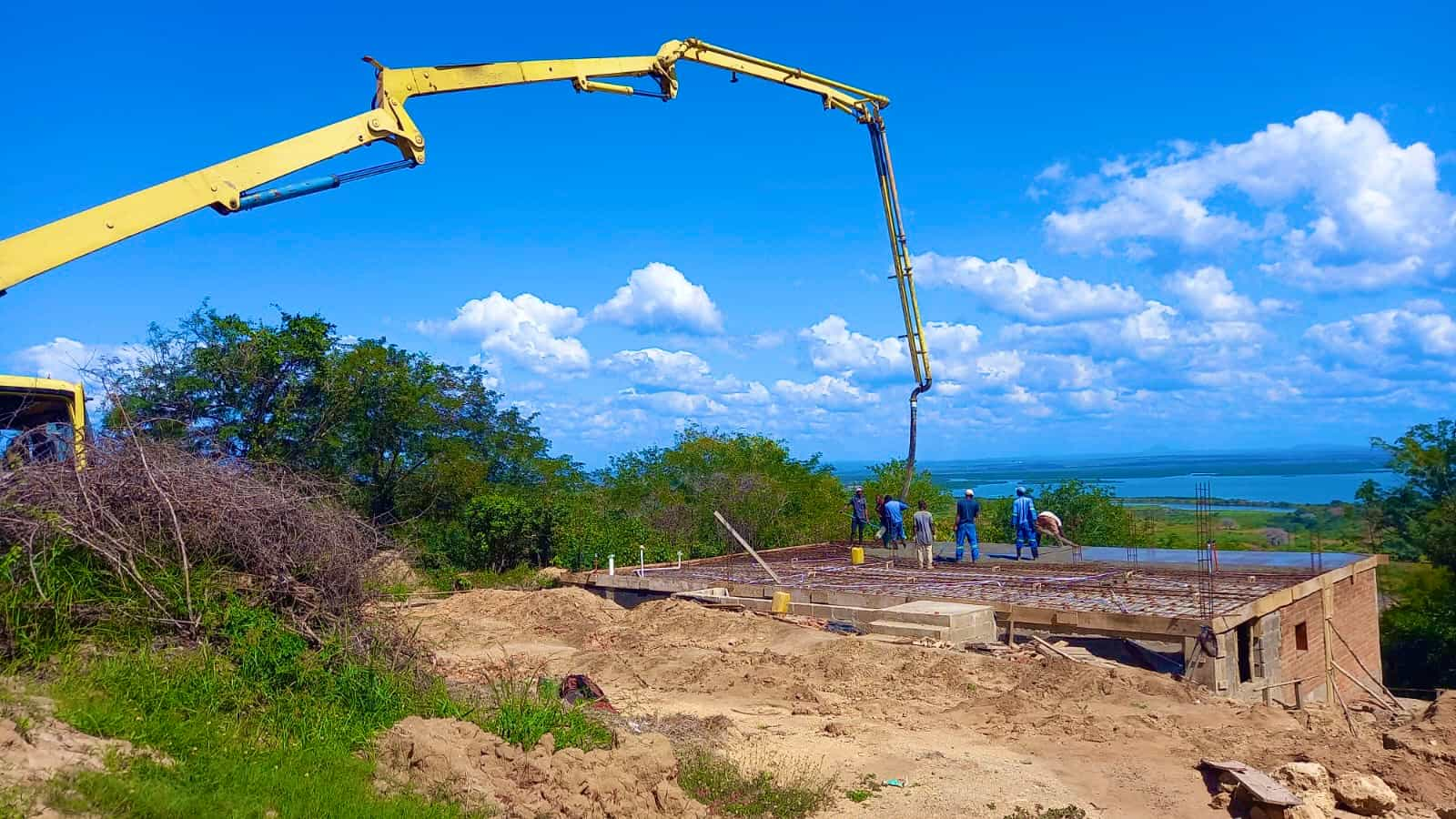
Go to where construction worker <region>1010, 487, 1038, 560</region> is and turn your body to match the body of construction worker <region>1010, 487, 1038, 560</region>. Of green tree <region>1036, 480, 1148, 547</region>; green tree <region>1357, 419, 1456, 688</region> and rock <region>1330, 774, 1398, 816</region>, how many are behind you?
1

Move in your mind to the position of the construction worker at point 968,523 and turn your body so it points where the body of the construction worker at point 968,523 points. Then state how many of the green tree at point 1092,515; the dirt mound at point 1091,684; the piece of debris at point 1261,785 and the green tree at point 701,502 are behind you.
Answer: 2

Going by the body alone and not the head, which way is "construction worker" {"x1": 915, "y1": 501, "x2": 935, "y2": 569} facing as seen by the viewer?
away from the camera
